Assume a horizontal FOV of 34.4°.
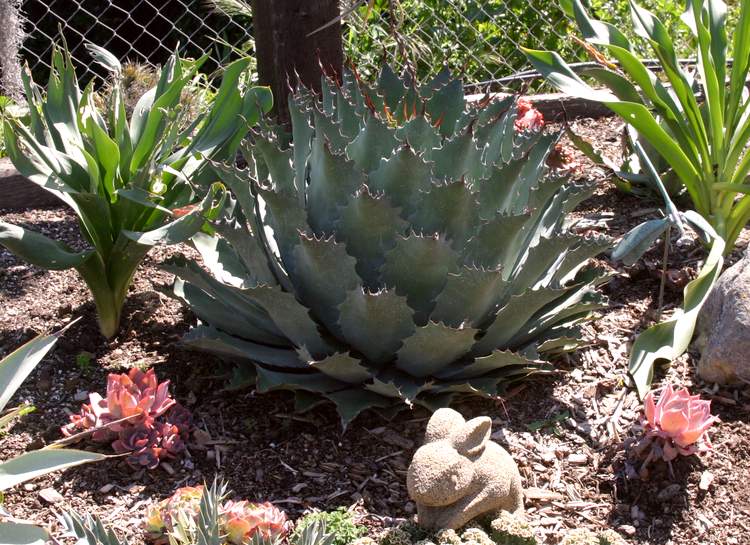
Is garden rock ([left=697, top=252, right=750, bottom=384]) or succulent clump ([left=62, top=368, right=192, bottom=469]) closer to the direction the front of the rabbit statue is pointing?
the succulent clump

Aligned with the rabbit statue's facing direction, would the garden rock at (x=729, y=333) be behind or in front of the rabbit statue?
behind

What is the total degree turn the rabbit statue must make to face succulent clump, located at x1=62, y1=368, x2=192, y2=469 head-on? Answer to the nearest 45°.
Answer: approximately 45° to its right

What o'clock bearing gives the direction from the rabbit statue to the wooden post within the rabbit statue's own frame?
The wooden post is roughly at 3 o'clock from the rabbit statue.

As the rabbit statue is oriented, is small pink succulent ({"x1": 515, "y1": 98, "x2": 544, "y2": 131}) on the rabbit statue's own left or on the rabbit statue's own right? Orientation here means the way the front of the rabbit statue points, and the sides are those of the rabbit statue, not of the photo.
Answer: on the rabbit statue's own right

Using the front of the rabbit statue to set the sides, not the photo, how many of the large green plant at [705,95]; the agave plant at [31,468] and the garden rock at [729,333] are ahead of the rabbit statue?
1
